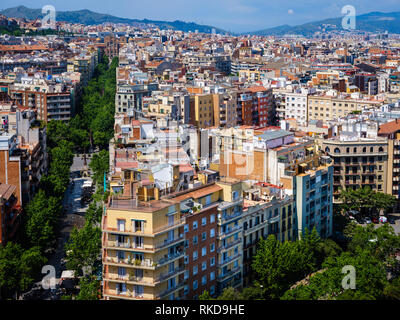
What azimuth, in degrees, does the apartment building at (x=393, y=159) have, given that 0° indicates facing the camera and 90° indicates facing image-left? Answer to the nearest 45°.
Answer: approximately 45°

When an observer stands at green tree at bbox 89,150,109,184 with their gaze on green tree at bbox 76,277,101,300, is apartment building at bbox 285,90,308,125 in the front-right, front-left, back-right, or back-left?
back-left

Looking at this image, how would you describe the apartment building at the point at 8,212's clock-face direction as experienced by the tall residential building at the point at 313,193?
The apartment building is roughly at 4 o'clock from the tall residential building.
